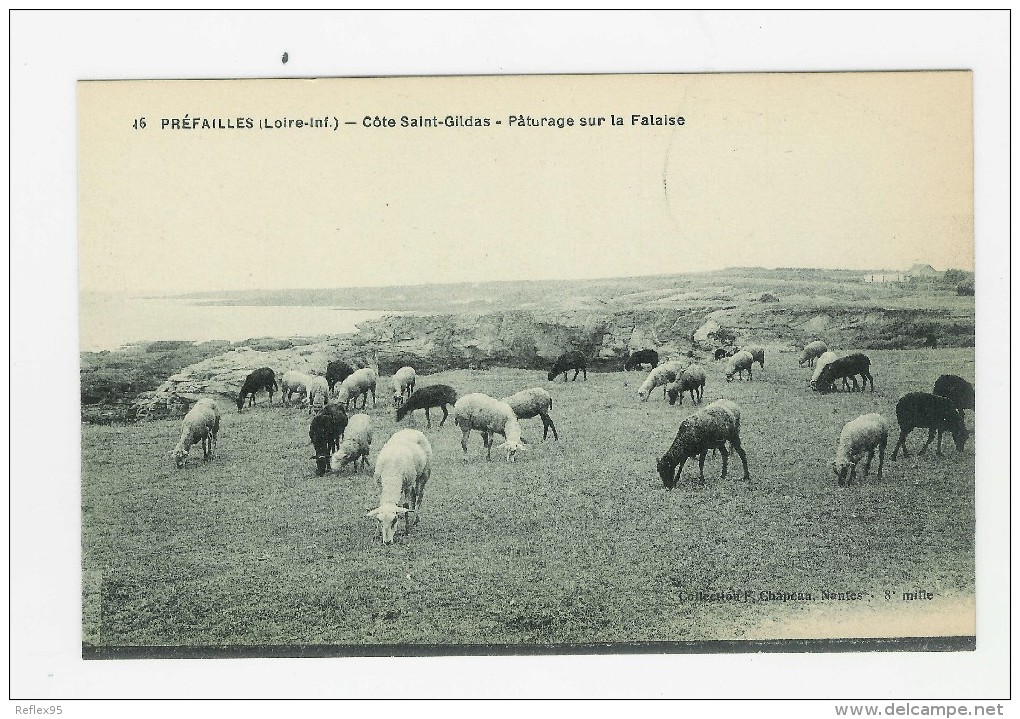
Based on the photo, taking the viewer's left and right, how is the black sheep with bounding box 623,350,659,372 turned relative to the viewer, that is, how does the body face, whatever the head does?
facing to the left of the viewer

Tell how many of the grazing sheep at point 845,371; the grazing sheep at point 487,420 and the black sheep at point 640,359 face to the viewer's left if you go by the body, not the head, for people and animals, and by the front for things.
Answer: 2

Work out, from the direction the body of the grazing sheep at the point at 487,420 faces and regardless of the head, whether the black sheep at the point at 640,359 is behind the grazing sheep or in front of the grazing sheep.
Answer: in front

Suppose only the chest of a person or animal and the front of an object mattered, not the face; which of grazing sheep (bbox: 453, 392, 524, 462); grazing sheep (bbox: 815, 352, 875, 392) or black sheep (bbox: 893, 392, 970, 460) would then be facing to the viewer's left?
grazing sheep (bbox: 815, 352, 875, 392)

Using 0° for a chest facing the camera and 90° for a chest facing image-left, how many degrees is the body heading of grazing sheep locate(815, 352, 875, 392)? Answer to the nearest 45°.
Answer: approximately 90°

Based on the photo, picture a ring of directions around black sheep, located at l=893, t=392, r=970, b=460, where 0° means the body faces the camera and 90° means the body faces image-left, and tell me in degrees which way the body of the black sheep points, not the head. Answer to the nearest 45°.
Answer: approximately 270°

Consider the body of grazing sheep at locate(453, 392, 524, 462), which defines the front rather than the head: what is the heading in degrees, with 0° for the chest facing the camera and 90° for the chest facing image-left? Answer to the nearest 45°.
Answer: approximately 315°

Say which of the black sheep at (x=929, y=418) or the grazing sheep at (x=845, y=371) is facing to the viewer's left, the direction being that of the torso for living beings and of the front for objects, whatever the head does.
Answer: the grazing sheep

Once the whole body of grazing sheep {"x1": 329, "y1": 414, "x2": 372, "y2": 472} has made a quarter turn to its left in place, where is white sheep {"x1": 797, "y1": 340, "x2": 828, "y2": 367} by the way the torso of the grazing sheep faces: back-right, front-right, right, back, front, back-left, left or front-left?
front-left
